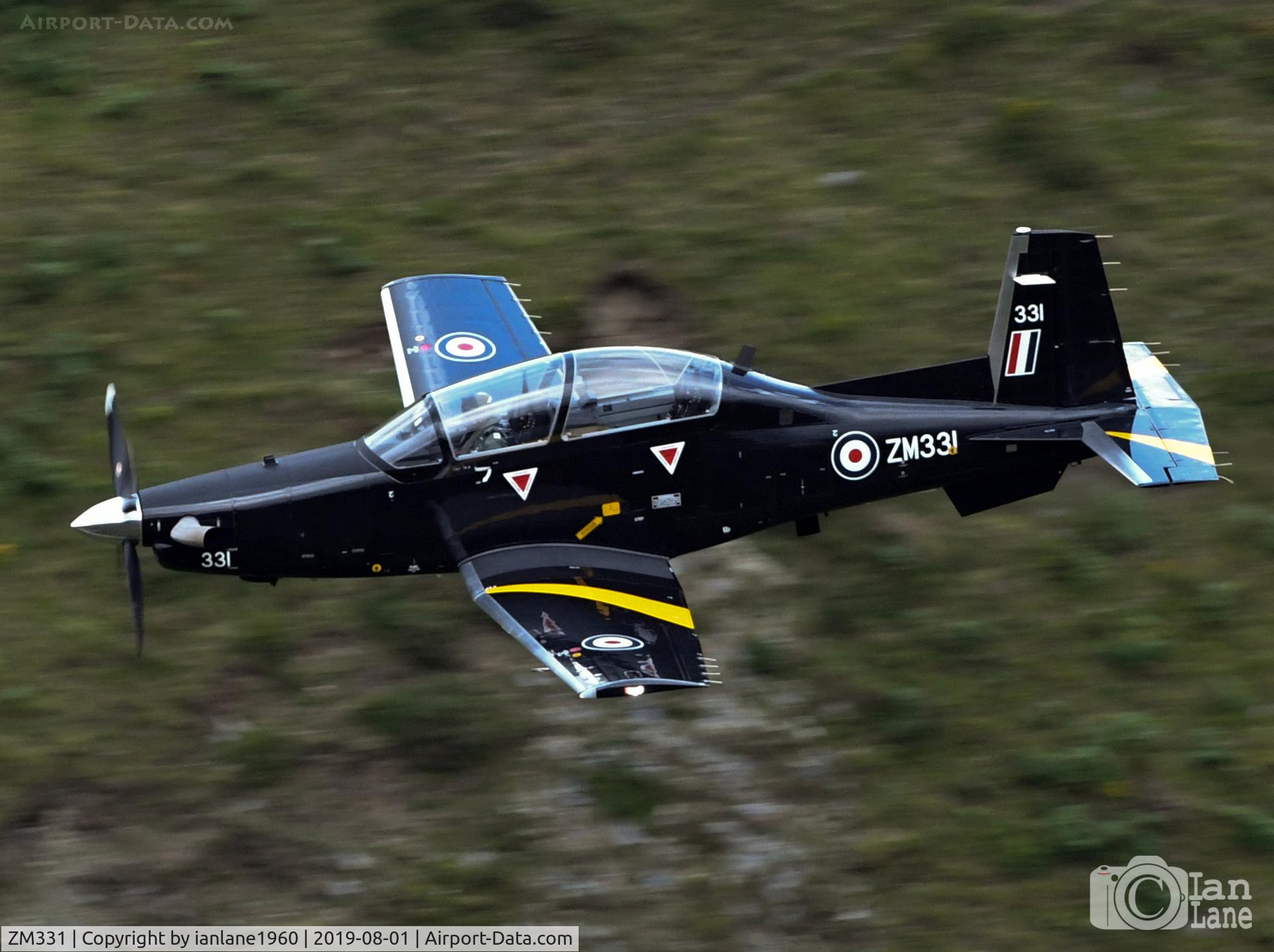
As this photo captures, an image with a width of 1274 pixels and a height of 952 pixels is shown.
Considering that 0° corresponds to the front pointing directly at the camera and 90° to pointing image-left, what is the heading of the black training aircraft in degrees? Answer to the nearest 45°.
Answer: approximately 90°
